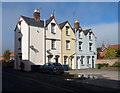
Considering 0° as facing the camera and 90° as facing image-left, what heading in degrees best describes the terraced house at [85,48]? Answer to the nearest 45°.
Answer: approximately 315°

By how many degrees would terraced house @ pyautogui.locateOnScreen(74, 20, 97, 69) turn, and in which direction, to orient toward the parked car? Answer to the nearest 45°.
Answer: approximately 45° to its right

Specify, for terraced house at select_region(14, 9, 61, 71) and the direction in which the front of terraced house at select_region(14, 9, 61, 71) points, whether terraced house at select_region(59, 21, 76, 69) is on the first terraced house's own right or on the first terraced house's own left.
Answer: on the first terraced house's own left

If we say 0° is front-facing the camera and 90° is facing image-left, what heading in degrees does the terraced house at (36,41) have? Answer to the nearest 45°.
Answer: approximately 315°

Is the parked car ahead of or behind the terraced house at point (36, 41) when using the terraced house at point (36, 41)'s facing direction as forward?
ahead

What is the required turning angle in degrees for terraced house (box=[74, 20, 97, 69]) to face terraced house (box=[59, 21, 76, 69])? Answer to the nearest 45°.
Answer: approximately 90° to its right
